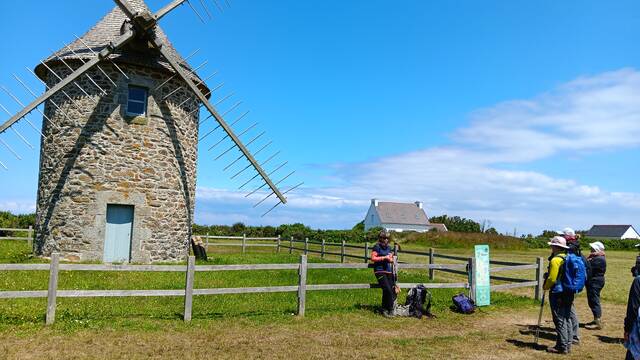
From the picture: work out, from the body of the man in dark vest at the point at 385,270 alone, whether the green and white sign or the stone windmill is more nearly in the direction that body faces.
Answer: the green and white sign

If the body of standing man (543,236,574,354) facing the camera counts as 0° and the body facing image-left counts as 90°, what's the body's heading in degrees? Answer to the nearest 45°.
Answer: approximately 90°

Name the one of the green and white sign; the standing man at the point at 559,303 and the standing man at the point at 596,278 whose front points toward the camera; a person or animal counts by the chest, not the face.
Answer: the green and white sign

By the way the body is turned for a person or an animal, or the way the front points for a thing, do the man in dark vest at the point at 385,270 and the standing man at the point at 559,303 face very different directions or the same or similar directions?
very different directions

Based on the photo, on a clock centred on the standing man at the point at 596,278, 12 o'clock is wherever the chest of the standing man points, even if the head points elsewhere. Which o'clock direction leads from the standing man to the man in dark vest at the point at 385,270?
The man in dark vest is roughly at 11 o'clock from the standing man.

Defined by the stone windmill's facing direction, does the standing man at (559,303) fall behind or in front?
in front

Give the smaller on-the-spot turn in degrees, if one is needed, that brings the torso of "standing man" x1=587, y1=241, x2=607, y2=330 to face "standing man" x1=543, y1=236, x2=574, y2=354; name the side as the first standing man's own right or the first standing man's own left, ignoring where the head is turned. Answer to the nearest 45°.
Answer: approximately 90° to the first standing man's own left

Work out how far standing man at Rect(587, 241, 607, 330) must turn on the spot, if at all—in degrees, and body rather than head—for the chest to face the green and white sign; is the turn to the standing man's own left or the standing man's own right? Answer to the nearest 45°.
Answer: approximately 45° to the standing man's own right

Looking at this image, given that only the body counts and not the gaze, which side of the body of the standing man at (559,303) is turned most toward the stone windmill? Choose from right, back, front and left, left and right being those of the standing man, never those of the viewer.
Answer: front

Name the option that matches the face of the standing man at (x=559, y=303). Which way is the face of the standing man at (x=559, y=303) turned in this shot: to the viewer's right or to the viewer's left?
to the viewer's left

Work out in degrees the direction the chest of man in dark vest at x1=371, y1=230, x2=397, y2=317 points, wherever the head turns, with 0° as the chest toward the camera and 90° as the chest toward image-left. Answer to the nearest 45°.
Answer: approximately 315°

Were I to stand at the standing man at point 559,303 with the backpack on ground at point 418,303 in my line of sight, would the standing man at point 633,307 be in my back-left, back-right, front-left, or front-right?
back-left
